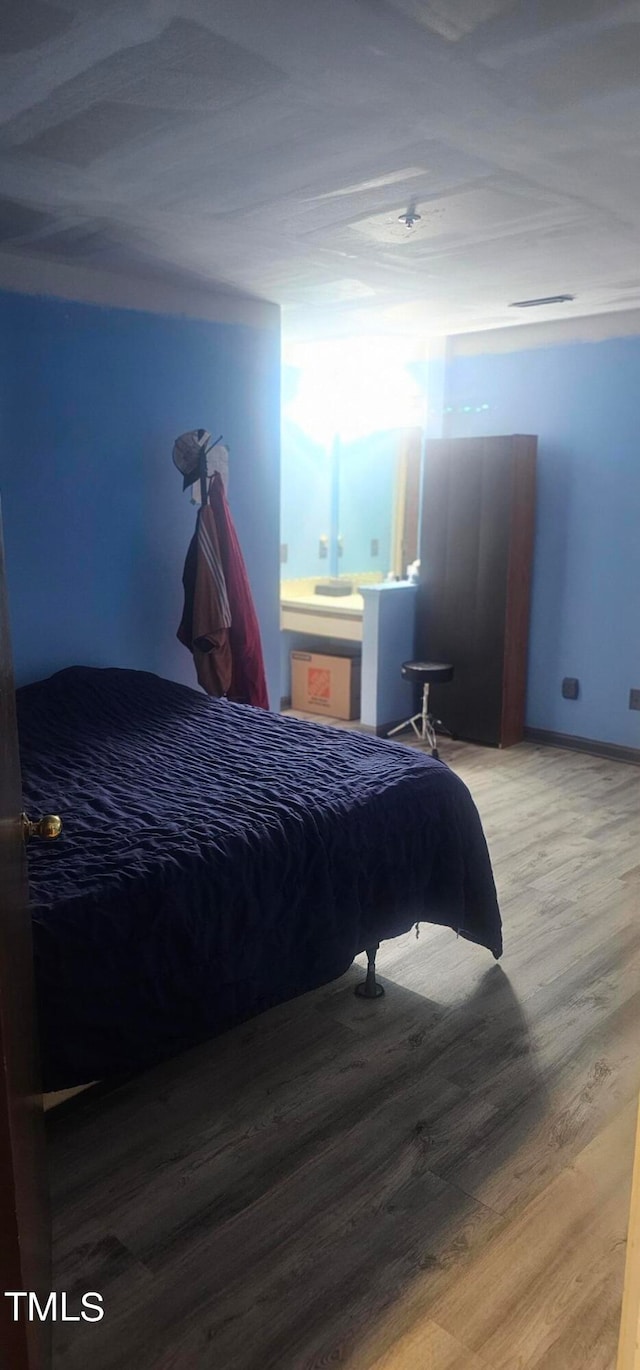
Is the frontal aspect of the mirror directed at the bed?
yes

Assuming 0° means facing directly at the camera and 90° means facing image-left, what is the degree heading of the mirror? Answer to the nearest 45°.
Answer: approximately 0°

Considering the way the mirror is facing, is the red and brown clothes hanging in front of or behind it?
in front

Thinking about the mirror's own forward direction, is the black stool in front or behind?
in front

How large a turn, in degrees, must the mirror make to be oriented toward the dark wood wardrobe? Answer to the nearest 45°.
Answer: approximately 45° to its left
